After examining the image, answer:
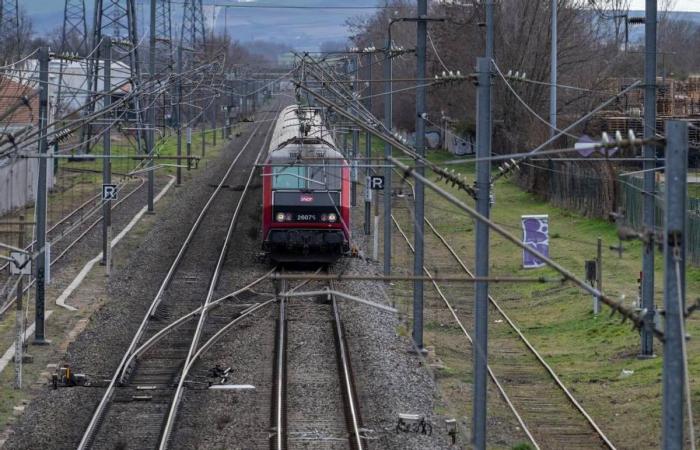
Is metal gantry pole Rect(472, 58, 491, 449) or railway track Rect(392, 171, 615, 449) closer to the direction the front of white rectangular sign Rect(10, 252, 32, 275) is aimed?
the metal gantry pole

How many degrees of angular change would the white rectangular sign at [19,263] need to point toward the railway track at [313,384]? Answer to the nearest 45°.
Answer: approximately 45° to its left

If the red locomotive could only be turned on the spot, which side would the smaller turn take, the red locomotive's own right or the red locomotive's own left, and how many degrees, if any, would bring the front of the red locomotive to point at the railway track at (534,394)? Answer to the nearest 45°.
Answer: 0° — it already faces it

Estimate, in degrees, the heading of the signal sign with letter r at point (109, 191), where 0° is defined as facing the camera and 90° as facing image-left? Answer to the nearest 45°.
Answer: approximately 0°

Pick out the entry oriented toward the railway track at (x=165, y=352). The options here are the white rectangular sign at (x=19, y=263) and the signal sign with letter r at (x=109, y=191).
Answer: the signal sign with letter r

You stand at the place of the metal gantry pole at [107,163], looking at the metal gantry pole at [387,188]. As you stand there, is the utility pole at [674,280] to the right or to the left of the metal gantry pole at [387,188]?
right
